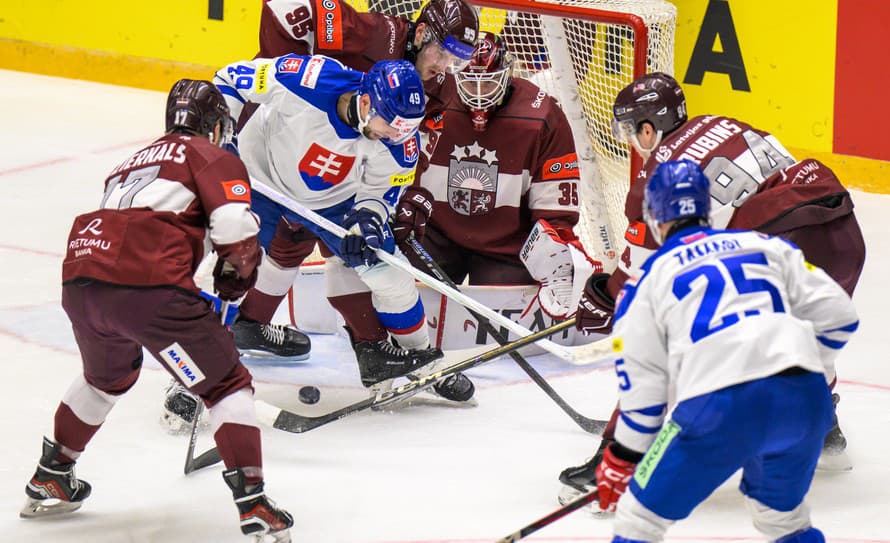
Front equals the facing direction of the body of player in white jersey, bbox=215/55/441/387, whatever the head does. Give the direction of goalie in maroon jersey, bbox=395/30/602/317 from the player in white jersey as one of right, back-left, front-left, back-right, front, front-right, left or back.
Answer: left

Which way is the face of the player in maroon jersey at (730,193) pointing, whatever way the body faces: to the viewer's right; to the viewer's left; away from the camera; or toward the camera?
to the viewer's left

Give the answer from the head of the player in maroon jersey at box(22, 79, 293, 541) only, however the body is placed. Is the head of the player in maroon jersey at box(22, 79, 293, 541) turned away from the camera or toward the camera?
away from the camera

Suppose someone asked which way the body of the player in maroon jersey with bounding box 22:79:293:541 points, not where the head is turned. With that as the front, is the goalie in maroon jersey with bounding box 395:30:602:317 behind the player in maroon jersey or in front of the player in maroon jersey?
in front

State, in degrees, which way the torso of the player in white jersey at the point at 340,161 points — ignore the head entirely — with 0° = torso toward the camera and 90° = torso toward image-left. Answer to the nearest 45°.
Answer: approximately 315°

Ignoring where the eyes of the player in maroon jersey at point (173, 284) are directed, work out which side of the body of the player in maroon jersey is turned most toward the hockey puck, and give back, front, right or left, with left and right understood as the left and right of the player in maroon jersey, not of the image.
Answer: front

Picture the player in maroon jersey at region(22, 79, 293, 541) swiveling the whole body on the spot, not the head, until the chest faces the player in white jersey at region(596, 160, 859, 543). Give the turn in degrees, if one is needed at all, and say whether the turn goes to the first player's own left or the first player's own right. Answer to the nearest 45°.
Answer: approximately 90° to the first player's own right

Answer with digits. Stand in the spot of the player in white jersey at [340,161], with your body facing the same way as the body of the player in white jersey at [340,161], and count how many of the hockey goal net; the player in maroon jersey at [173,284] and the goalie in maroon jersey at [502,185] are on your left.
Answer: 2

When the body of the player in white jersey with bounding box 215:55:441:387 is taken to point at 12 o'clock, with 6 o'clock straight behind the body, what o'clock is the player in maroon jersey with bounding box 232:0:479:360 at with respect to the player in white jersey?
The player in maroon jersey is roughly at 7 o'clock from the player in white jersey.

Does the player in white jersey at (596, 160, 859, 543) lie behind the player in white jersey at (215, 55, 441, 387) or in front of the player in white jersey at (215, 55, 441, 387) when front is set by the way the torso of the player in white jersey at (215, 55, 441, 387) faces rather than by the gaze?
in front

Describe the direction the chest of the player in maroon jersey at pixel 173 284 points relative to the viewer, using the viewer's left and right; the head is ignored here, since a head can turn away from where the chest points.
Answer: facing away from the viewer and to the right of the viewer

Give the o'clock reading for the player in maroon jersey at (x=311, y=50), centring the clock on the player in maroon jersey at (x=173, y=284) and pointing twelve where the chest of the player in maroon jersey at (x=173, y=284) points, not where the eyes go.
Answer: the player in maroon jersey at (x=311, y=50) is roughly at 11 o'clock from the player in maroon jersey at (x=173, y=284).

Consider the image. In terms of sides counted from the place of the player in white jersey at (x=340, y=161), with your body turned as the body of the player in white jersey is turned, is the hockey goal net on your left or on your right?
on your left
